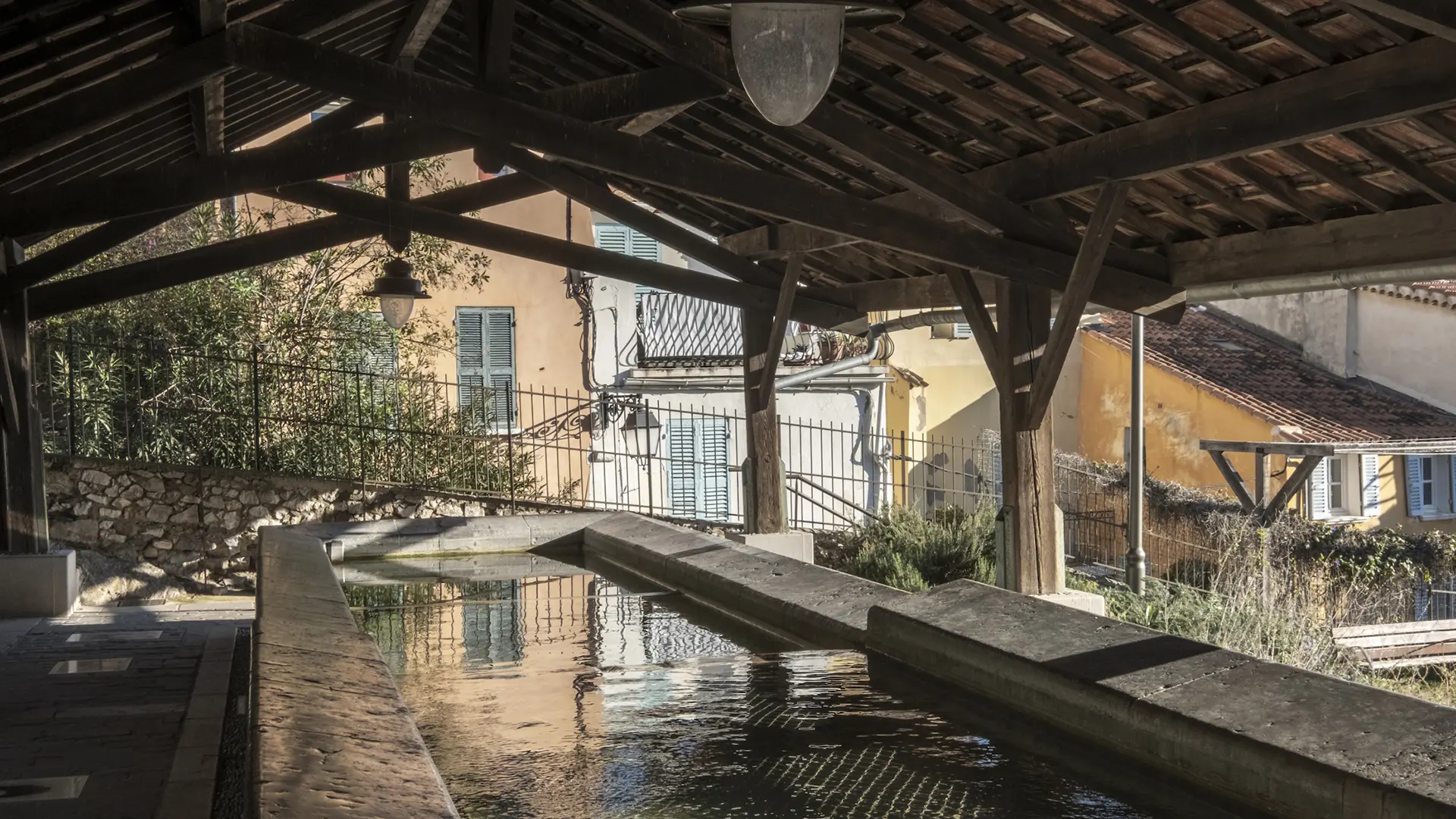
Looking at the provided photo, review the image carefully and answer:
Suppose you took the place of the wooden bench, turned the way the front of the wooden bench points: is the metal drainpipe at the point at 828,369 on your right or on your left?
on your right

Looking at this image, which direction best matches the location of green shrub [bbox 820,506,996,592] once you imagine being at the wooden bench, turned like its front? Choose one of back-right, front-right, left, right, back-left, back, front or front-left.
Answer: front-right

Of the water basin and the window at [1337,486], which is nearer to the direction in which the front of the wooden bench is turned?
the water basin

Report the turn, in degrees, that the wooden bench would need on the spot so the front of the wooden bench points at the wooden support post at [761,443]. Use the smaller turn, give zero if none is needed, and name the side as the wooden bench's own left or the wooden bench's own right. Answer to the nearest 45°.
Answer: approximately 45° to the wooden bench's own right

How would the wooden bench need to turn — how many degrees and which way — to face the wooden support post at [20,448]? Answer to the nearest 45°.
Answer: approximately 45° to its right

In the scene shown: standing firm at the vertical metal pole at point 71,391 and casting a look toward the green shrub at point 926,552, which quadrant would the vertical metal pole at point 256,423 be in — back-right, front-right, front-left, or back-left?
front-left

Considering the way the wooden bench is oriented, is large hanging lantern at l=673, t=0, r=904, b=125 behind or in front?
in front

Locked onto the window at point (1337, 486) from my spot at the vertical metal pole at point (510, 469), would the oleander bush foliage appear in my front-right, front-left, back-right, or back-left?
back-left

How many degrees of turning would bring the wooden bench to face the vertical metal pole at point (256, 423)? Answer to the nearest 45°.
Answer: approximately 45° to its right

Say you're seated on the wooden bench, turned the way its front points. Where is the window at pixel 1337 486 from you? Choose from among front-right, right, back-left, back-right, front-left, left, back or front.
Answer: back

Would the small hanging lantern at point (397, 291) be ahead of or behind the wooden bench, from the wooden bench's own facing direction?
ahead

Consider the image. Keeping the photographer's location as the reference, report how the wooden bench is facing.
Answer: facing the viewer

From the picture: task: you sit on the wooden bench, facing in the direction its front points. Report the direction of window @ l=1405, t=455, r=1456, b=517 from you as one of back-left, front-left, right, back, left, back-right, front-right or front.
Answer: back

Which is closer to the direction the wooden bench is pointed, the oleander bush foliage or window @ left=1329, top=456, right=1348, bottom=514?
the oleander bush foliage

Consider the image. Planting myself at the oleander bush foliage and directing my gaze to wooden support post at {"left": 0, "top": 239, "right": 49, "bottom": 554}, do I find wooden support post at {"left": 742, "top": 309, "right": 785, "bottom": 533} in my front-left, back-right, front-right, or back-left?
front-left
